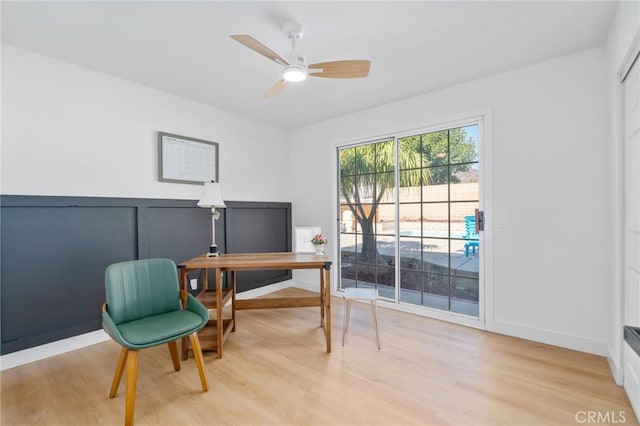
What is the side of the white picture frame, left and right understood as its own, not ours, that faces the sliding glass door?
left

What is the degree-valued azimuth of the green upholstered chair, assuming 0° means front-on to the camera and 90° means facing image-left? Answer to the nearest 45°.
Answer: approximately 315°

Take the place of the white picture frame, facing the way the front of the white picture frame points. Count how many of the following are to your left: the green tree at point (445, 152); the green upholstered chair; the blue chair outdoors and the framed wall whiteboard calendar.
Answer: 2

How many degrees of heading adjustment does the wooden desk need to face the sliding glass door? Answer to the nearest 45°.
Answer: approximately 90° to its left

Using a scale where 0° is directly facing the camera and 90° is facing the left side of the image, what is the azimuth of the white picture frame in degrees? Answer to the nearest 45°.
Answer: approximately 0°

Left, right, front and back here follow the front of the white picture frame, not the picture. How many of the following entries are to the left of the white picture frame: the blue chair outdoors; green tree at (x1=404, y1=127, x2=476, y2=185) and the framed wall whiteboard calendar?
2

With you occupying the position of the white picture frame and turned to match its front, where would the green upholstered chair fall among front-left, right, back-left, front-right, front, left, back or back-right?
front-right
